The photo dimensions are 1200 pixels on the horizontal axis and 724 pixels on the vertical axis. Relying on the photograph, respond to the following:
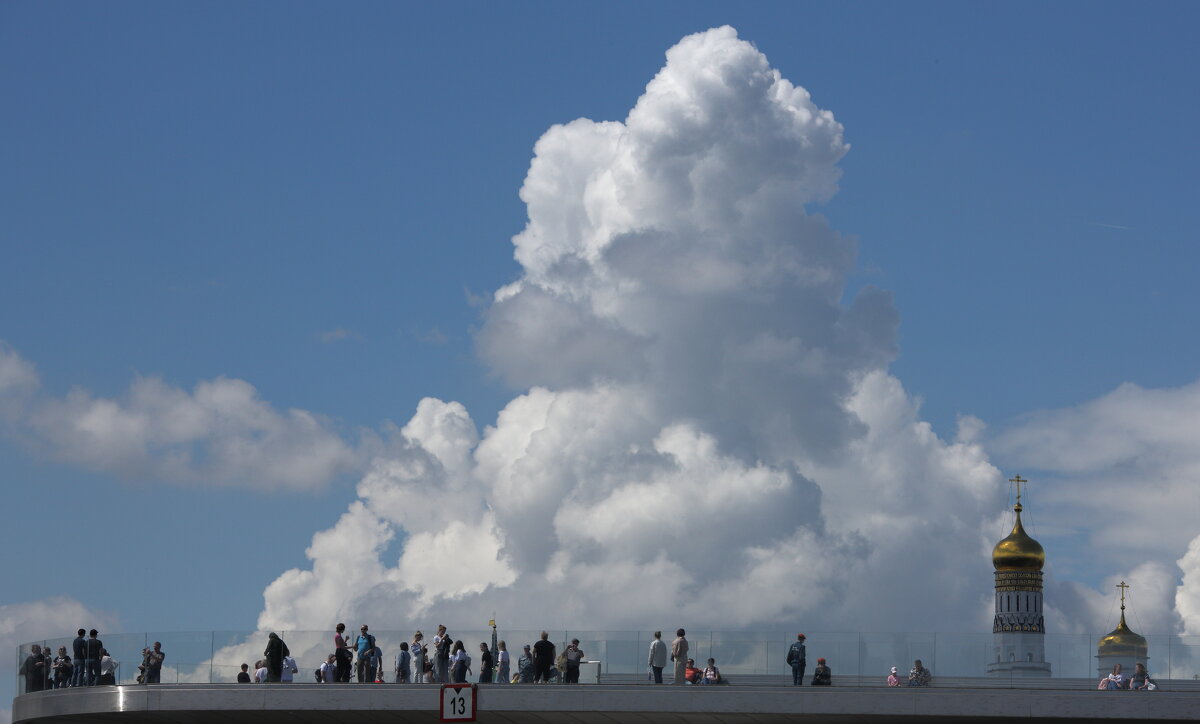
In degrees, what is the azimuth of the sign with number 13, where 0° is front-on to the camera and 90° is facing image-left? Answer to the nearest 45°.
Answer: approximately 0°
